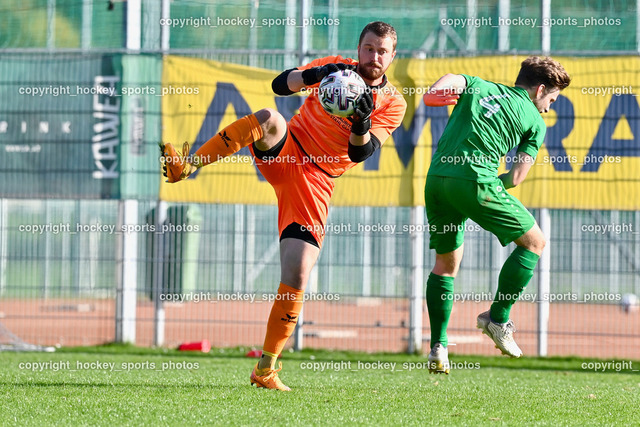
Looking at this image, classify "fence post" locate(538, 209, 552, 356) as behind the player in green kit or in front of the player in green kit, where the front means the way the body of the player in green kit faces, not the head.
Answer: in front

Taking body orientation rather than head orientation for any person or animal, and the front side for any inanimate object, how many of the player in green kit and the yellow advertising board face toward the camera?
1

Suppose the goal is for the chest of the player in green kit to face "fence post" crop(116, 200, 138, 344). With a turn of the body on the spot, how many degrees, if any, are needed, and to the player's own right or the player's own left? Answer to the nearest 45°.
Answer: approximately 90° to the player's own left

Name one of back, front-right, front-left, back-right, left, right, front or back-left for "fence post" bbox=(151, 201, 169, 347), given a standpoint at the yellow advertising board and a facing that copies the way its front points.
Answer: right

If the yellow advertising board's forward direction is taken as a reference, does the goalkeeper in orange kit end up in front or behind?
in front

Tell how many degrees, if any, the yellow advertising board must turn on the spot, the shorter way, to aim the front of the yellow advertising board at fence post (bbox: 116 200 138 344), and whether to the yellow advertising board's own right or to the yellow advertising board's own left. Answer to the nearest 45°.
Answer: approximately 90° to the yellow advertising board's own right

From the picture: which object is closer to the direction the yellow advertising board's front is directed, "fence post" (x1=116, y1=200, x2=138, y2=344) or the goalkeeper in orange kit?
the goalkeeper in orange kit

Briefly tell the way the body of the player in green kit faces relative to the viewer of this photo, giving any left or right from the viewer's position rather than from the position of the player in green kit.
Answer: facing away from the viewer and to the right of the viewer

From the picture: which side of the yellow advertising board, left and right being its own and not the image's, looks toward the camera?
front

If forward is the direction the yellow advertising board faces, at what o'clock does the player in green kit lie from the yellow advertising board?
The player in green kit is roughly at 12 o'clock from the yellow advertising board.
